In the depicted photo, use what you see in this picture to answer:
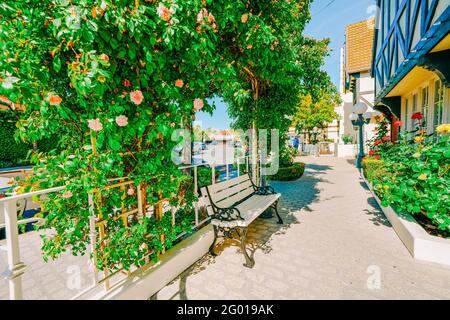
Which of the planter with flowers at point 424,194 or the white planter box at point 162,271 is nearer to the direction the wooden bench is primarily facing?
the planter with flowers

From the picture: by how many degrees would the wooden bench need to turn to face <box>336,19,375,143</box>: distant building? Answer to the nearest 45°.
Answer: approximately 90° to its left

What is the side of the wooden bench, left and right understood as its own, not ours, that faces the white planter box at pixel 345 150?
left

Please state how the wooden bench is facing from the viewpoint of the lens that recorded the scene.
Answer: facing the viewer and to the right of the viewer

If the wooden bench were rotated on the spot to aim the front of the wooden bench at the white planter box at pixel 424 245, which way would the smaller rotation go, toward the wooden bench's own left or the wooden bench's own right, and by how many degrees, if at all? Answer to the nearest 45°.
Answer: approximately 45° to the wooden bench's own left
